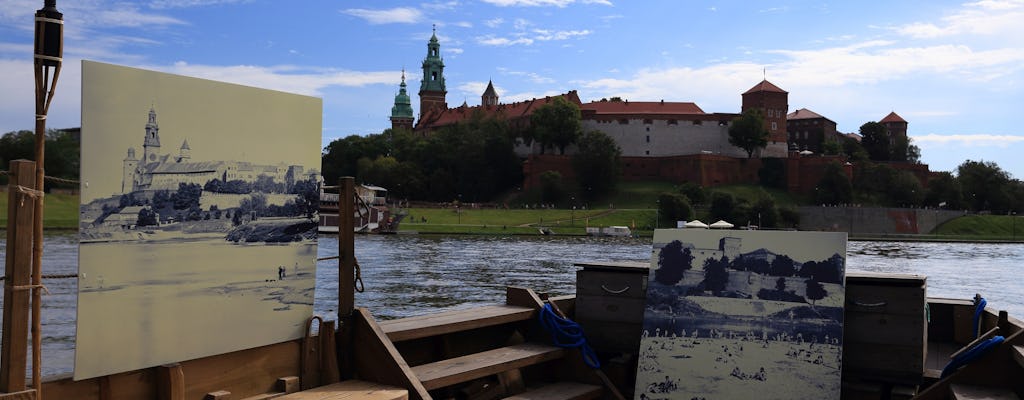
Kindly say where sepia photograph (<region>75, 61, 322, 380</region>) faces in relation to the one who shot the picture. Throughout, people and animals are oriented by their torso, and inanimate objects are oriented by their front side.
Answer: facing the viewer and to the right of the viewer

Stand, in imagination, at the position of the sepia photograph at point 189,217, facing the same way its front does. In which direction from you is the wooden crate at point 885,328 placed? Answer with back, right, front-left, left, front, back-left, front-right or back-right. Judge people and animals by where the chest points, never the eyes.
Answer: front-left

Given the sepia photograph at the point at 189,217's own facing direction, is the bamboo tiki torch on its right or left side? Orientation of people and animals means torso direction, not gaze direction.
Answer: on its right

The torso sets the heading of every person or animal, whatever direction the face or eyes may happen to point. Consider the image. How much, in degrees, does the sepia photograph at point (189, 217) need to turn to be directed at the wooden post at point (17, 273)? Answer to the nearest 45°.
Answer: approximately 90° to its right

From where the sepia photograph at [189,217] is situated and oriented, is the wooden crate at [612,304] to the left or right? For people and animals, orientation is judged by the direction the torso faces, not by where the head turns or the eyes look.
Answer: on its left
